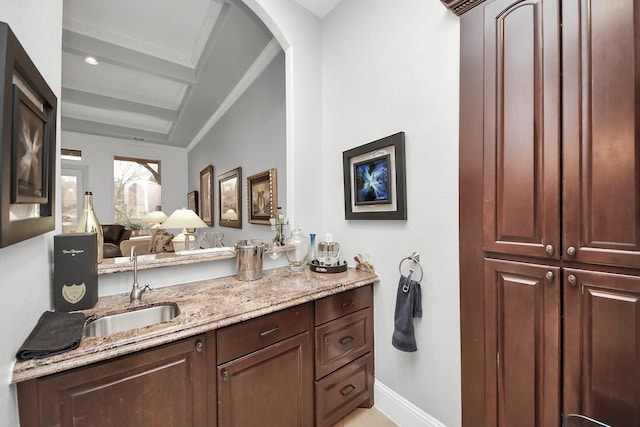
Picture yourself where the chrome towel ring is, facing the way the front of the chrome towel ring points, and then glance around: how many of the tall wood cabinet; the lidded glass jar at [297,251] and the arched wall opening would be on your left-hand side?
1

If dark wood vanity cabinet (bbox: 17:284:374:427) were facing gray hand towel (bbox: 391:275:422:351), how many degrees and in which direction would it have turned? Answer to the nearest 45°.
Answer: approximately 45° to its left

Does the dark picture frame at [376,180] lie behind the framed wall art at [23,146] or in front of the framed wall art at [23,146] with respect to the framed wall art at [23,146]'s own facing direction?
in front

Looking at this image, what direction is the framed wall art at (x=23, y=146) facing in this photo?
to the viewer's right

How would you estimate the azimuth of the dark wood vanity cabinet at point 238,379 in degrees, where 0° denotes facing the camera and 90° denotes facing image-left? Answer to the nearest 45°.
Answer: approximately 315°

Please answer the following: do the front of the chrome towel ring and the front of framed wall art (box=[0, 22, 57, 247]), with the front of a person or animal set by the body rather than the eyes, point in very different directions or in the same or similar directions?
very different directions

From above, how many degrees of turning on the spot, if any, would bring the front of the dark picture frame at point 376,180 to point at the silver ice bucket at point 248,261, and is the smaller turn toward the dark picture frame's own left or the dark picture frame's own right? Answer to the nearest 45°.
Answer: approximately 45° to the dark picture frame's own right
